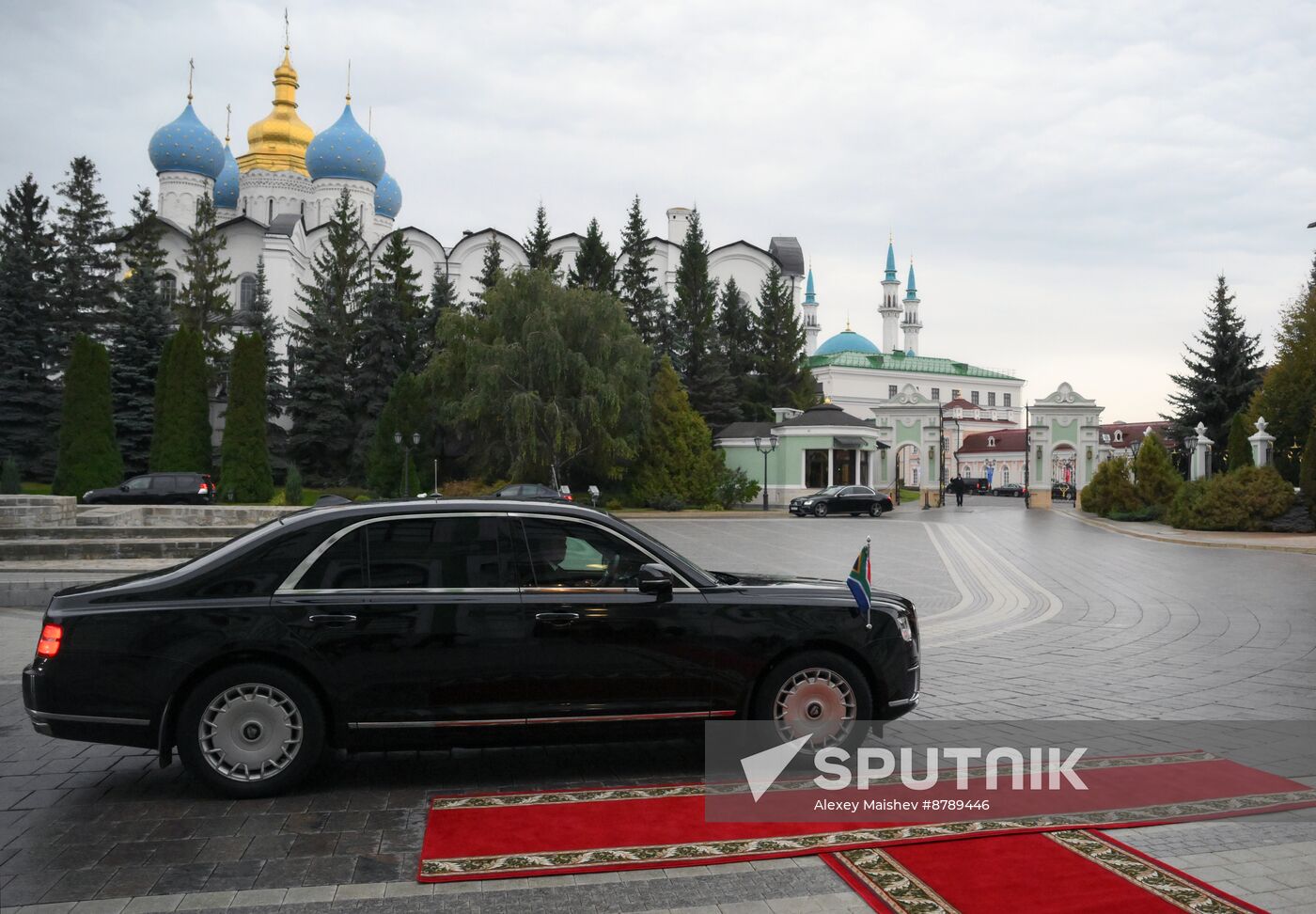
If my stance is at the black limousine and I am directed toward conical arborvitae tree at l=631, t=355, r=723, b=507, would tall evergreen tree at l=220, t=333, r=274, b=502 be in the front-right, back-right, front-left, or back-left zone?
front-left

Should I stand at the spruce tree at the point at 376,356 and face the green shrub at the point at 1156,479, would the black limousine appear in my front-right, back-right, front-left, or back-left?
front-right

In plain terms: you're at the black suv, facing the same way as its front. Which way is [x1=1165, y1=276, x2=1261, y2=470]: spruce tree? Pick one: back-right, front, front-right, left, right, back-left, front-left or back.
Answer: back

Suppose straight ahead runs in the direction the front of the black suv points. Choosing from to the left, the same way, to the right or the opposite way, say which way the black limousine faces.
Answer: the opposite way

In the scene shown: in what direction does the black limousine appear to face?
to the viewer's right

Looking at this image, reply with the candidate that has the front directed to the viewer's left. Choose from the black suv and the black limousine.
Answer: the black suv

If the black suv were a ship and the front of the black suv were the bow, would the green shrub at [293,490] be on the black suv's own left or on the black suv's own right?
on the black suv's own right

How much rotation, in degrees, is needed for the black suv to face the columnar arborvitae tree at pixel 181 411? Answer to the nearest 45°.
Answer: approximately 90° to its right

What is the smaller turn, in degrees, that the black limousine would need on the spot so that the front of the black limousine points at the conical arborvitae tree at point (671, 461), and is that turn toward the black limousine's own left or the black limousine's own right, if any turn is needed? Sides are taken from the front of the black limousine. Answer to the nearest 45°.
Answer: approximately 90° to the black limousine's own left

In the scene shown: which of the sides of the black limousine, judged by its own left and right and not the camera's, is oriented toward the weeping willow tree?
left

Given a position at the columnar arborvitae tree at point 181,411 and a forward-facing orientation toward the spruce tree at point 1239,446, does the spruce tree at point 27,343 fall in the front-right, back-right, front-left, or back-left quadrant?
back-left

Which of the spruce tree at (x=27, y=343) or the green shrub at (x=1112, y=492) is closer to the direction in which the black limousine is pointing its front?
the green shrub

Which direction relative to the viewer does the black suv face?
to the viewer's left

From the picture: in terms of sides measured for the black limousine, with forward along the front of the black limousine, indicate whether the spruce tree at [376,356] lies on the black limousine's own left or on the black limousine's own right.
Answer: on the black limousine's own left

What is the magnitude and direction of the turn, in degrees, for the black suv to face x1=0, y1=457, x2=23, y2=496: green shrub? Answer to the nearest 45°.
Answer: approximately 45° to its right

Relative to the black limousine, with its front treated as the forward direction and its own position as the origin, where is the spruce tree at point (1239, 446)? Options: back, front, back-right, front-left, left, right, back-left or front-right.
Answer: front-left

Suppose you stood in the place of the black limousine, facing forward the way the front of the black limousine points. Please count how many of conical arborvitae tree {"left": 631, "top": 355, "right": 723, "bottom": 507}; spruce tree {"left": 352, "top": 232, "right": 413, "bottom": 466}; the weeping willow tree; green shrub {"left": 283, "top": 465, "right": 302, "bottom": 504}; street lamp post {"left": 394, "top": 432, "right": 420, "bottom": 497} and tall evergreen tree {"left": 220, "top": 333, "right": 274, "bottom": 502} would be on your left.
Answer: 6

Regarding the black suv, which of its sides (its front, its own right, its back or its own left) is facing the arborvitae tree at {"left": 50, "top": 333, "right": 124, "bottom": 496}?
right

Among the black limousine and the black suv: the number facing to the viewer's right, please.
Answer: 1
